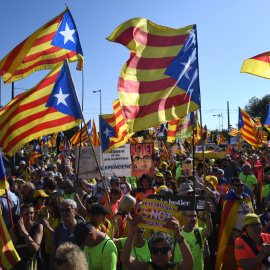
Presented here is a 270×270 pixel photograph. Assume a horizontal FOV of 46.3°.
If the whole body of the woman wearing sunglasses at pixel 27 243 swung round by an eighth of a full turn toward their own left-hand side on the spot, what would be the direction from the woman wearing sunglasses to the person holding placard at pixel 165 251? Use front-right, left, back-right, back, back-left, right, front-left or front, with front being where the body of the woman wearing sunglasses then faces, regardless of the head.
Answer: front

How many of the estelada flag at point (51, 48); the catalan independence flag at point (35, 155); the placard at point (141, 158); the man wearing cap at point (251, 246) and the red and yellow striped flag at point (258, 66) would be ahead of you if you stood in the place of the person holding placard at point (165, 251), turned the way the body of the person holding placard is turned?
0

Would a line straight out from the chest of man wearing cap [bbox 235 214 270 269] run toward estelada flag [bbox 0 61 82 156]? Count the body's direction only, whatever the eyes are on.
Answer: no

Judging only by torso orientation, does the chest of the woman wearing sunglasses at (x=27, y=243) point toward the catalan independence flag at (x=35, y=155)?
no

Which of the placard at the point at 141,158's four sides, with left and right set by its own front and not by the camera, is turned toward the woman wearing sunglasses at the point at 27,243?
front

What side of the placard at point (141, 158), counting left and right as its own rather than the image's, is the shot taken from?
front

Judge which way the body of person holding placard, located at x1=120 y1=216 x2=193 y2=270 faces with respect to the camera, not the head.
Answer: toward the camera

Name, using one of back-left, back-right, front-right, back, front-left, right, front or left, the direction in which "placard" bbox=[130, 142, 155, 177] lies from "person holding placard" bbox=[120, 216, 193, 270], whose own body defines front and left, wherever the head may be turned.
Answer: back

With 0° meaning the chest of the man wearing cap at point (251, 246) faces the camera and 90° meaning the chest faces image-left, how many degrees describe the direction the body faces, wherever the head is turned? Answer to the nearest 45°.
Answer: approximately 315°

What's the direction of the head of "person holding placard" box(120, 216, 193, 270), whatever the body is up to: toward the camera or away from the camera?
toward the camera

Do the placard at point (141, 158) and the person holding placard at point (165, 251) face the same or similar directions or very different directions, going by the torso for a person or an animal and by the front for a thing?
same or similar directions

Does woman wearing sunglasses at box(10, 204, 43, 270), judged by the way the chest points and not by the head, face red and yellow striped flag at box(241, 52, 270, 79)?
no

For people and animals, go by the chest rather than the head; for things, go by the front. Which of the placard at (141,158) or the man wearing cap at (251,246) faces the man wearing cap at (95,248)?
the placard

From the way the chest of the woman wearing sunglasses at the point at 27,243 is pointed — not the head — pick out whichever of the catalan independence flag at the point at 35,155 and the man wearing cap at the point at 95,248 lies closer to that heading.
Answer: the man wearing cap
